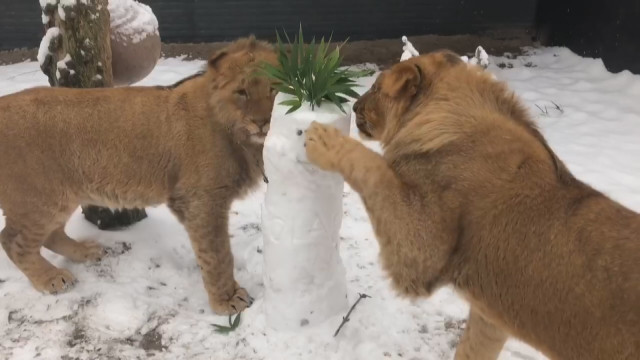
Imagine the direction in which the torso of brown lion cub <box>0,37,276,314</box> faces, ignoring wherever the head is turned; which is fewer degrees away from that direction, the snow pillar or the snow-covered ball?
the snow pillar

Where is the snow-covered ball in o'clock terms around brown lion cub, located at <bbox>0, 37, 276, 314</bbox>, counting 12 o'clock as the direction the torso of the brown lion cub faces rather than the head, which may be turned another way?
The snow-covered ball is roughly at 9 o'clock from the brown lion cub.

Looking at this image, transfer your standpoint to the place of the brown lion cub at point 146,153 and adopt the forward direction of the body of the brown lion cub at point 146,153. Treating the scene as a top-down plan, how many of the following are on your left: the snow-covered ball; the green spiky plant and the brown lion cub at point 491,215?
1

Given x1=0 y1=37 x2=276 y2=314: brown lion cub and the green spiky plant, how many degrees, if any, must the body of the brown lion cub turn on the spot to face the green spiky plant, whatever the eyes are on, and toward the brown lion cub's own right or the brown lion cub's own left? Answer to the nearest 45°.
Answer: approximately 45° to the brown lion cub's own right

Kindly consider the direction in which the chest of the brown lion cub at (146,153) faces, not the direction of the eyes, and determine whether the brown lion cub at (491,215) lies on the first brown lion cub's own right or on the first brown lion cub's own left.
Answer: on the first brown lion cub's own right

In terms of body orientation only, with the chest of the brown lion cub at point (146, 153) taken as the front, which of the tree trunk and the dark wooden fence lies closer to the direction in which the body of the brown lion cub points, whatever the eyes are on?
the dark wooden fence

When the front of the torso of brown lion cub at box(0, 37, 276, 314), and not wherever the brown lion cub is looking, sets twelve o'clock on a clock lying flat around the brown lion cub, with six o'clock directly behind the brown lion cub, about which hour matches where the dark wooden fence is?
The dark wooden fence is roughly at 10 o'clock from the brown lion cub.

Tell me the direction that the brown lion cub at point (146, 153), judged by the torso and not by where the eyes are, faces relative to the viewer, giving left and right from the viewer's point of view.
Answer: facing to the right of the viewer

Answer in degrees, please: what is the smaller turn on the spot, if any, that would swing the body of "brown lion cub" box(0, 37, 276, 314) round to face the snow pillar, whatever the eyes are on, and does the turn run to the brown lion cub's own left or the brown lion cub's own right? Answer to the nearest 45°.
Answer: approximately 45° to the brown lion cub's own right
